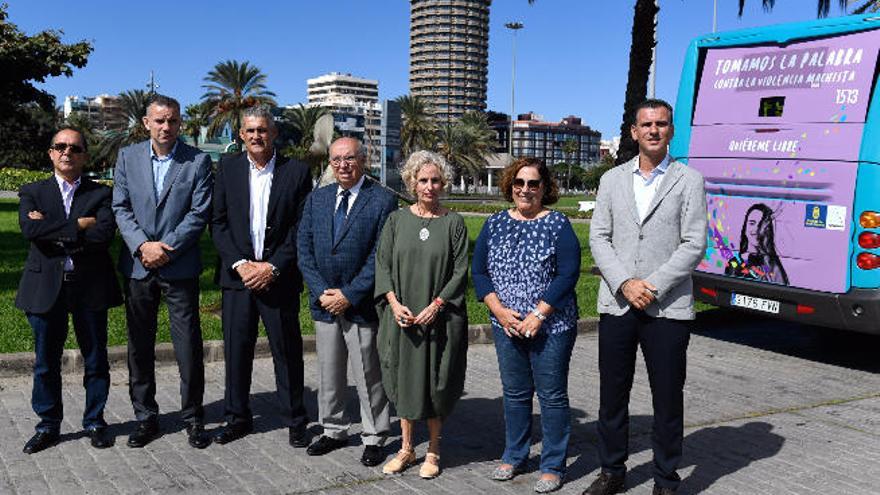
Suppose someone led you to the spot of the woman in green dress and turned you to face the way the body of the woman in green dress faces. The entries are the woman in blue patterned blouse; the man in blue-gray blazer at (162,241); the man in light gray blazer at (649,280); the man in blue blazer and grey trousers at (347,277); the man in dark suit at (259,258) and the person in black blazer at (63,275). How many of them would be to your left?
2

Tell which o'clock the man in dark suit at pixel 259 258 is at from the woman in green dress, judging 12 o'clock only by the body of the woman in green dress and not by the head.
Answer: The man in dark suit is roughly at 4 o'clock from the woman in green dress.

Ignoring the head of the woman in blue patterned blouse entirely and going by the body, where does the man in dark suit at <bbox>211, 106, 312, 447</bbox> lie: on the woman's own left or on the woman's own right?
on the woman's own right

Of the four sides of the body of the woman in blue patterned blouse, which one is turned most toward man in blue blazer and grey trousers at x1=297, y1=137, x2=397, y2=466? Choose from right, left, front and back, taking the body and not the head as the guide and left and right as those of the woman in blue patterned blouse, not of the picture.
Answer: right

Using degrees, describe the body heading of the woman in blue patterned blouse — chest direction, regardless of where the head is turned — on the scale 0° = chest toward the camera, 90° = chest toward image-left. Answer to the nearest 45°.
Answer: approximately 0°

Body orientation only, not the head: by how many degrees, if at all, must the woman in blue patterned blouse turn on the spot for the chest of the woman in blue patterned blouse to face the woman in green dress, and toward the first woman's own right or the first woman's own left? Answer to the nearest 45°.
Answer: approximately 90° to the first woman's own right

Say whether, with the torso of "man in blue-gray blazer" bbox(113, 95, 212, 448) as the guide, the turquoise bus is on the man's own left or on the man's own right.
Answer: on the man's own left

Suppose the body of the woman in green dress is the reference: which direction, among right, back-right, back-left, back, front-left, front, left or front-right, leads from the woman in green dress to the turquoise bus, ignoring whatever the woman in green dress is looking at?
back-left

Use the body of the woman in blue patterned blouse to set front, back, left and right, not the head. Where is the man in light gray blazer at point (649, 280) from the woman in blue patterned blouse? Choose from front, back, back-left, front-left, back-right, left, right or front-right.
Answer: left

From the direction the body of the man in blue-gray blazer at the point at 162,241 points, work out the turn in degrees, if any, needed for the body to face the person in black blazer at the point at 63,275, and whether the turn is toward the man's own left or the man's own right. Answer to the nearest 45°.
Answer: approximately 90° to the man's own right

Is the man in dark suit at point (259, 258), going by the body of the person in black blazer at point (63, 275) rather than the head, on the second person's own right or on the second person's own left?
on the second person's own left
